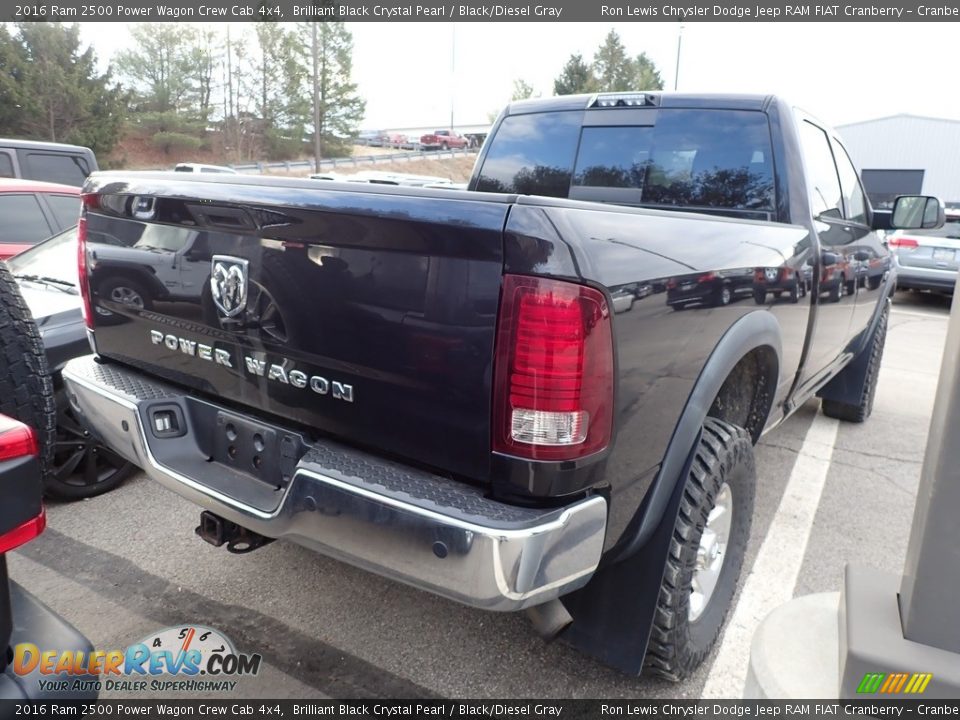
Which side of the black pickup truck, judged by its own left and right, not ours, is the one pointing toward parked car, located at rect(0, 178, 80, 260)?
left

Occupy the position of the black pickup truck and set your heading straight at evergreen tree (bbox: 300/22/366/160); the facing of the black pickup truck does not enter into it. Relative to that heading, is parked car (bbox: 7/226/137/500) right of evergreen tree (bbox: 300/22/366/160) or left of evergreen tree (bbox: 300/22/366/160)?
left

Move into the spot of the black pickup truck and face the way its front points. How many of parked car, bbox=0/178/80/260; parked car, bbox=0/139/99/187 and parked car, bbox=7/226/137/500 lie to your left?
3

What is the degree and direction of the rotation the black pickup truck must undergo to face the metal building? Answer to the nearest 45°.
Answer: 0° — it already faces it

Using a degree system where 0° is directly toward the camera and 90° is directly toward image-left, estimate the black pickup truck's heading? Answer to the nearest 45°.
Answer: approximately 225°

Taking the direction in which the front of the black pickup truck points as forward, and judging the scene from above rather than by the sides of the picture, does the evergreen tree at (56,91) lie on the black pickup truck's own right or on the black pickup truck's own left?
on the black pickup truck's own left
